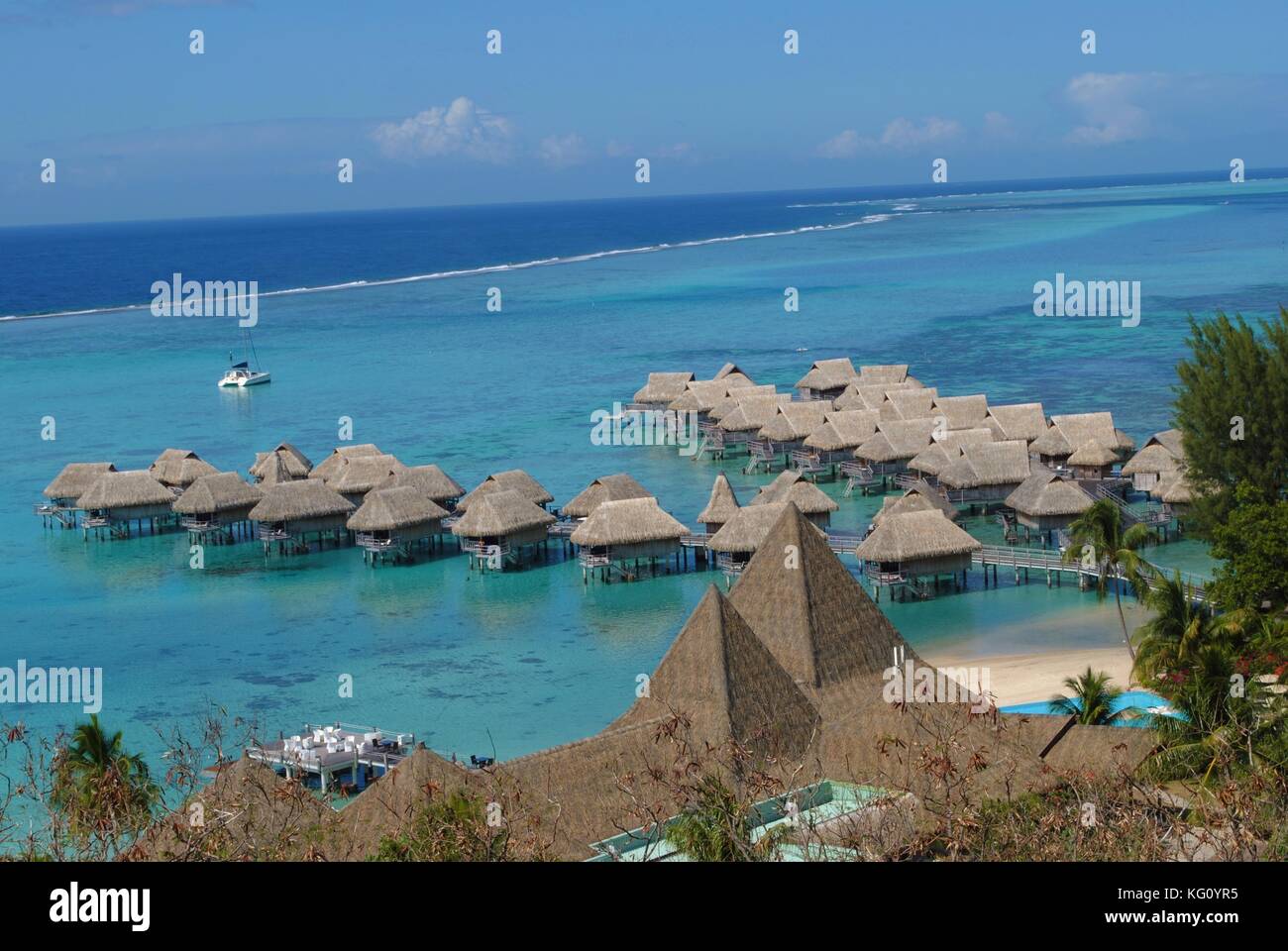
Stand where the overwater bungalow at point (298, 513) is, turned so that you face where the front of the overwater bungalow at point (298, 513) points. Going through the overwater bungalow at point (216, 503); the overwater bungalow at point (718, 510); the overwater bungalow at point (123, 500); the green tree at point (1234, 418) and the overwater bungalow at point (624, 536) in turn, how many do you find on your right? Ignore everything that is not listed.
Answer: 2

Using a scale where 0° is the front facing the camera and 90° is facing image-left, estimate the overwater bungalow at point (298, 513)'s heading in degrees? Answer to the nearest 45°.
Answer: approximately 45°

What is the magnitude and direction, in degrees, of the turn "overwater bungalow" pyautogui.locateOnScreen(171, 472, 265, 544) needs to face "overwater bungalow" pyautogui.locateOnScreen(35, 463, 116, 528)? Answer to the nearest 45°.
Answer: approximately 90° to its right

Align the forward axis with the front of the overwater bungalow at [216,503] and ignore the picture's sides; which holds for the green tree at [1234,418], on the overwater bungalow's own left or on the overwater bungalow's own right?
on the overwater bungalow's own left

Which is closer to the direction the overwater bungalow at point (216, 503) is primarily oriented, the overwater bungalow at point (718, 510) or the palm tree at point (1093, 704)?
the palm tree

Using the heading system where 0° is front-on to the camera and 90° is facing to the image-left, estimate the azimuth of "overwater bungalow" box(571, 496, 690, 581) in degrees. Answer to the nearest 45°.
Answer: approximately 45°

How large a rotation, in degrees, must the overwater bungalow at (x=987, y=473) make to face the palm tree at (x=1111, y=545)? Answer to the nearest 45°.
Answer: approximately 45° to its left
